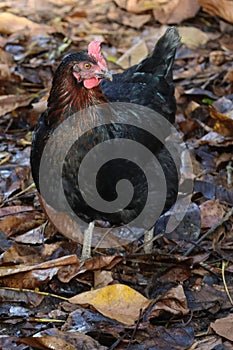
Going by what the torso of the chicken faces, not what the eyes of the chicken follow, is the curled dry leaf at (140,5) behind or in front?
behind

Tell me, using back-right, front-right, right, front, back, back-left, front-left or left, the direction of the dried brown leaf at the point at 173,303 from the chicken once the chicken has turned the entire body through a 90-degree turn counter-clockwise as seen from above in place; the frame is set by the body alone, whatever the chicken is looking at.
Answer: front

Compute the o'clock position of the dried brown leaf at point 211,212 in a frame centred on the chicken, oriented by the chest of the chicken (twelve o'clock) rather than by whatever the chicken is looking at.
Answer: The dried brown leaf is roughly at 7 o'clock from the chicken.

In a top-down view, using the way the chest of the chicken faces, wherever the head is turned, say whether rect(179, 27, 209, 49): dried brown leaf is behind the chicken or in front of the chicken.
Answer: behind

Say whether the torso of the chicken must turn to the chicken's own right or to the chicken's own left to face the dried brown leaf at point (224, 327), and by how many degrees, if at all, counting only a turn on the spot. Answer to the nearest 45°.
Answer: approximately 90° to the chicken's own left

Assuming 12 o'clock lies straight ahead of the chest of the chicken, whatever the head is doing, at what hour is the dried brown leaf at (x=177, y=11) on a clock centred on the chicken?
The dried brown leaf is roughly at 5 o'clock from the chicken.

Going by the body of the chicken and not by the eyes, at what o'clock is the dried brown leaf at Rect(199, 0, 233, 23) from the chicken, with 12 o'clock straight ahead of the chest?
The dried brown leaf is roughly at 5 o'clock from the chicken.

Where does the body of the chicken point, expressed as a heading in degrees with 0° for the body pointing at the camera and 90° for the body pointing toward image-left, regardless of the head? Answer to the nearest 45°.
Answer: approximately 45°

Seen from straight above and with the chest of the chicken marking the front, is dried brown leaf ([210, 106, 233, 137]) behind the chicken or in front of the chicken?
behind

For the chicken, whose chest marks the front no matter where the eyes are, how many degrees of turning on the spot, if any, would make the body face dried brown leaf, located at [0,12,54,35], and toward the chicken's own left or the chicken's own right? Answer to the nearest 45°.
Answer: approximately 135° to the chicken's own right
